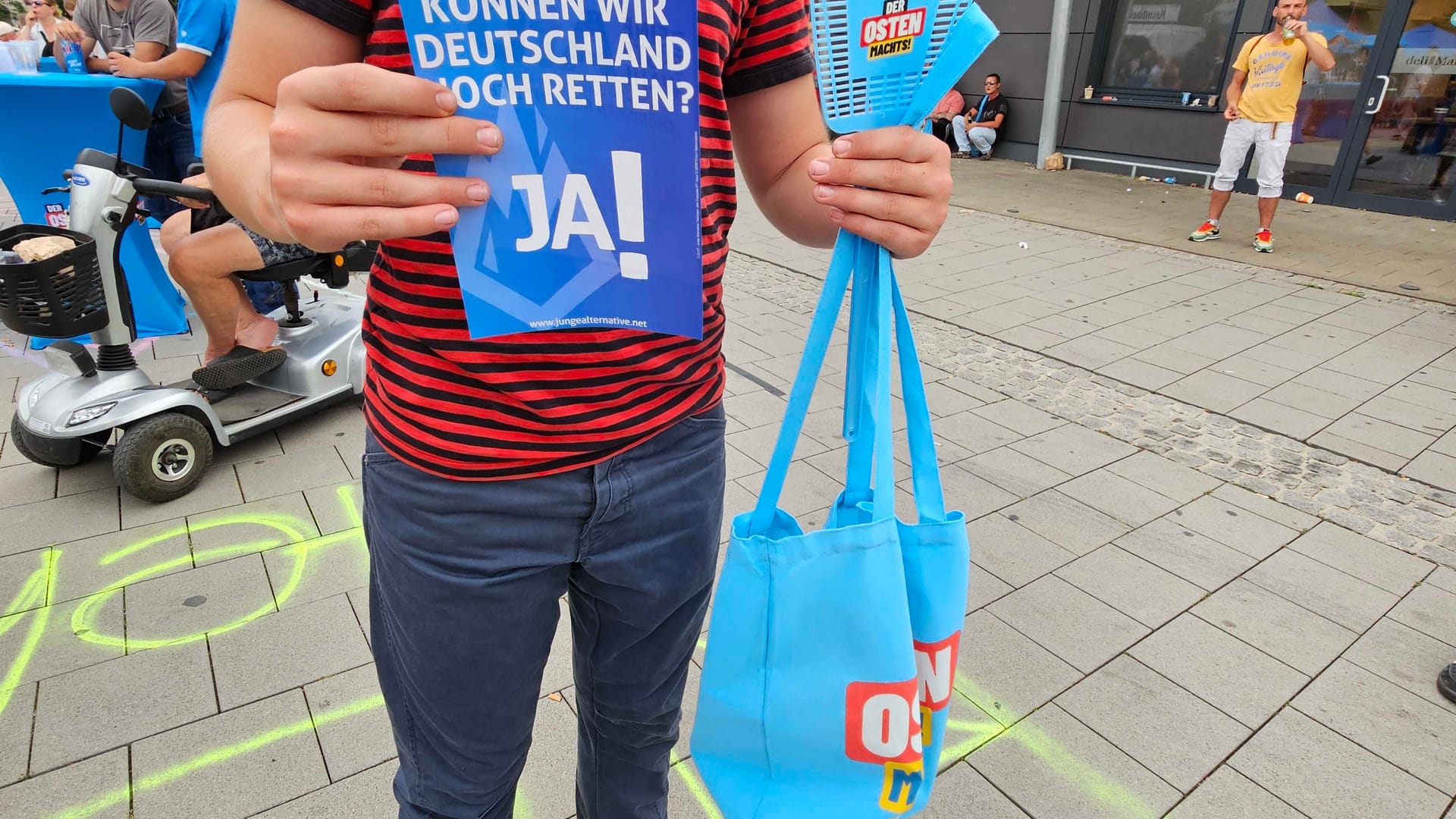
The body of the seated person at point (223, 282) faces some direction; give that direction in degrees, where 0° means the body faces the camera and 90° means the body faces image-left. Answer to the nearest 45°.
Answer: approximately 90°

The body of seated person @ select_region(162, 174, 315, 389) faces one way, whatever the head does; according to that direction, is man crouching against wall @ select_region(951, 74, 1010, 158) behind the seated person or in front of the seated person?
behind

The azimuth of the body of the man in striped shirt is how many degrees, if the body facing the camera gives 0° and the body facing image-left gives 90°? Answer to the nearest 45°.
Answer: approximately 0°

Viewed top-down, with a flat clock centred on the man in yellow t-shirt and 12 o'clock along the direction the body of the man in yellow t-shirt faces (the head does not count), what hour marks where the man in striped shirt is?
The man in striped shirt is roughly at 12 o'clock from the man in yellow t-shirt.

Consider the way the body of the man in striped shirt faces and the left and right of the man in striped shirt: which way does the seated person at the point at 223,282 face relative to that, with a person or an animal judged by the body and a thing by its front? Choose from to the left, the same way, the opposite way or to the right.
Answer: to the right

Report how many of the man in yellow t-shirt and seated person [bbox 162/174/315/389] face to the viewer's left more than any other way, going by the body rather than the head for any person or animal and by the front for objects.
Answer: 1

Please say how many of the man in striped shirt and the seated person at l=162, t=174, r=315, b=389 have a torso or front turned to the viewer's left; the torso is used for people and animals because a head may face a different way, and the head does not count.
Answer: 1

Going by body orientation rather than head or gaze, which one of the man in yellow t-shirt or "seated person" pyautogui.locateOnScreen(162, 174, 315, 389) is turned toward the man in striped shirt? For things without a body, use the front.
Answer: the man in yellow t-shirt

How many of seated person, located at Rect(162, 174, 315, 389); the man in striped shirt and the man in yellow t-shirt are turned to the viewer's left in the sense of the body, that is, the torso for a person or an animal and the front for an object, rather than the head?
1

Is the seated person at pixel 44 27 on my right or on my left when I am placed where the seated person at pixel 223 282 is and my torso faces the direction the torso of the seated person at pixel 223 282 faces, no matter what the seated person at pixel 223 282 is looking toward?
on my right
